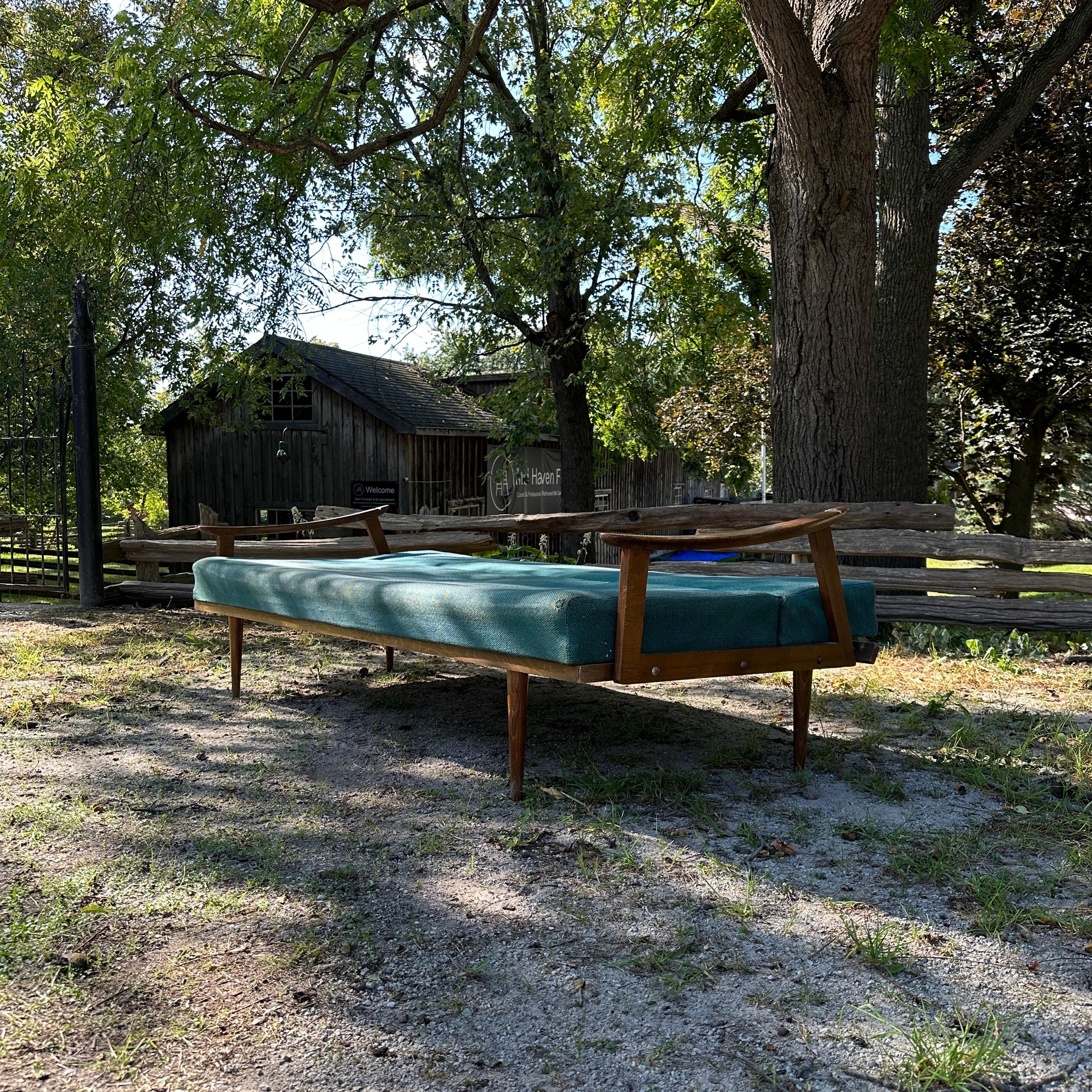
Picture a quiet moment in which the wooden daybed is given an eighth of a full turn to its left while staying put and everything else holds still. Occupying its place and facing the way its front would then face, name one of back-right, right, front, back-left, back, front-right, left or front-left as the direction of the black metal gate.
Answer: back-right

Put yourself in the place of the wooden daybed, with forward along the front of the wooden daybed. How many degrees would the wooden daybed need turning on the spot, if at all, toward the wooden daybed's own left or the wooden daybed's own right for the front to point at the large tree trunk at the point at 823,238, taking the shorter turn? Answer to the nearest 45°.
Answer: approximately 180°

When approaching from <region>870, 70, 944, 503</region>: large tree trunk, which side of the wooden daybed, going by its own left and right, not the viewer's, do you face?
back

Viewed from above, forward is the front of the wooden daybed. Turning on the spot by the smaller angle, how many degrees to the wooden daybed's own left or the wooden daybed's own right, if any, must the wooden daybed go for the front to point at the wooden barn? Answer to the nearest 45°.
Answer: approximately 135° to the wooden daybed's own right

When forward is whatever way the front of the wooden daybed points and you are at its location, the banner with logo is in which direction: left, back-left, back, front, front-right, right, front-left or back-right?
back-right

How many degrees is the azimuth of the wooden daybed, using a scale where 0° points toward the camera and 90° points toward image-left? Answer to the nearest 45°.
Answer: approximately 45°

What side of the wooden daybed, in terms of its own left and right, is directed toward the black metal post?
right
